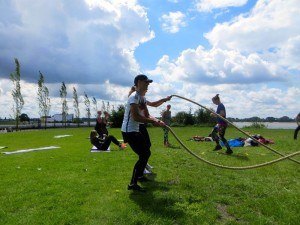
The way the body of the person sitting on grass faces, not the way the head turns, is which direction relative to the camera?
to the viewer's right

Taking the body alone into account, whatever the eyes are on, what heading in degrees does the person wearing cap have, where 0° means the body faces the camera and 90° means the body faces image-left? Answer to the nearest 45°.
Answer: approximately 270°

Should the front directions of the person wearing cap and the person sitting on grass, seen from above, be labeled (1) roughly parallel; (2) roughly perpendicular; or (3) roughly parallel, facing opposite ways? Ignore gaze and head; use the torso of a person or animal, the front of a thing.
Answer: roughly parallel

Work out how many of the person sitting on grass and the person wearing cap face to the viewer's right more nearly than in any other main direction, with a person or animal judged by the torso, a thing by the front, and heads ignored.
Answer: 2

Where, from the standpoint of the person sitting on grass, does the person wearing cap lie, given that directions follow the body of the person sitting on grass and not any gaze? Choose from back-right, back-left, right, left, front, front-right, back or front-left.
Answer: right

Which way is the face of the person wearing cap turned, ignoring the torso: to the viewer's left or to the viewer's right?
to the viewer's right

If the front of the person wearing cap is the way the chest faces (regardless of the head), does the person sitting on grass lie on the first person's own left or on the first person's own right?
on the first person's own left
